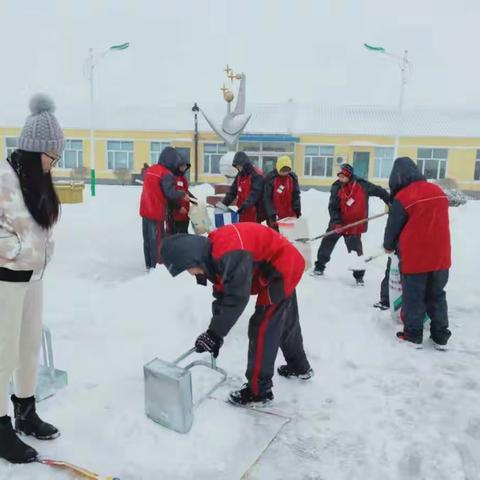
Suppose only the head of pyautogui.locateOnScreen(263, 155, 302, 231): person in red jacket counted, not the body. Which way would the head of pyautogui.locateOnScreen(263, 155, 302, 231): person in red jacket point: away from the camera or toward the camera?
toward the camera

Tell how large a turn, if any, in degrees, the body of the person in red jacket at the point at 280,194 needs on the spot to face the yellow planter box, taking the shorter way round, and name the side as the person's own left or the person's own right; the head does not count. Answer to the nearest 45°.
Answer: approximately 135° to the person's own right

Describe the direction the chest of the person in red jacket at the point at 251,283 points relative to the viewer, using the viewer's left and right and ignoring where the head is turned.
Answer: facing to the left of the viewer

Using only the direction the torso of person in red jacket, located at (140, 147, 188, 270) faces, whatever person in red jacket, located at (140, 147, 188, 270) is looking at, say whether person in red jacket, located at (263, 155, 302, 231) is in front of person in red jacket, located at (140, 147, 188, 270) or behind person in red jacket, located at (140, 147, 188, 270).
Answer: in front

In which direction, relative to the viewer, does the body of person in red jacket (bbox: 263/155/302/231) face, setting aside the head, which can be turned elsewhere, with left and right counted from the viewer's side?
facing the viewer

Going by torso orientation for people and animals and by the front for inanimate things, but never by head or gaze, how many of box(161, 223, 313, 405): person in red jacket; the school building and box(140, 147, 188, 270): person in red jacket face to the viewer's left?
1

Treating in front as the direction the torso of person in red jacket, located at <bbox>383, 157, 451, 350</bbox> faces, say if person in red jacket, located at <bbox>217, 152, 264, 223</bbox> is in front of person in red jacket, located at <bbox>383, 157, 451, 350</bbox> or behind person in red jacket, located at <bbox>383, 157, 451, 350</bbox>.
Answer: in front

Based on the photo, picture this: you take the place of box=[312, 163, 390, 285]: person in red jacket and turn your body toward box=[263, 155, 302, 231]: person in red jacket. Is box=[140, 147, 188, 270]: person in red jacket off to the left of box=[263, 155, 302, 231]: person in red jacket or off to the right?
left

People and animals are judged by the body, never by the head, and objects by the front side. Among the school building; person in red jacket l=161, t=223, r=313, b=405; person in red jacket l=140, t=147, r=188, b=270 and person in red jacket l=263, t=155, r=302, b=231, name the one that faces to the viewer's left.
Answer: person in red jacket l=161, t=223, r=313, b=405

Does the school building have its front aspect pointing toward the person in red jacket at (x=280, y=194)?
yes

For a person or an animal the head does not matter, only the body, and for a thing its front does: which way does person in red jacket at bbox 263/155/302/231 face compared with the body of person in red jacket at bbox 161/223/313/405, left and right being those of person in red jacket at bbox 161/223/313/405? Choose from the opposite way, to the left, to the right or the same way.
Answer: to the left

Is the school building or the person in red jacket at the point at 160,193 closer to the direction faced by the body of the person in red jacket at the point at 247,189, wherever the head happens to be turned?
the person in red jacket
